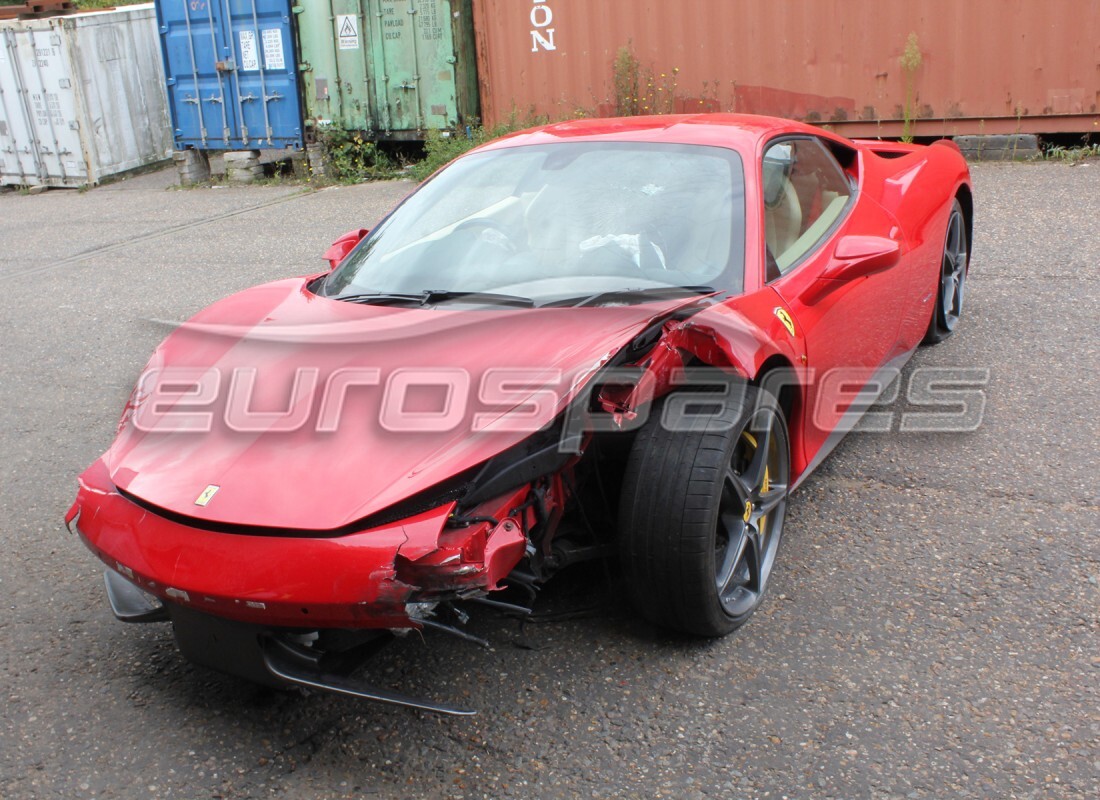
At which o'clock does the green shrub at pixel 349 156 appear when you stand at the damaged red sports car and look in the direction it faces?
The green shrub is roughly at 4 o'clock from the damaged red sports car.

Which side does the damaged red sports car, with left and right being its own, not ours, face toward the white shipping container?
right

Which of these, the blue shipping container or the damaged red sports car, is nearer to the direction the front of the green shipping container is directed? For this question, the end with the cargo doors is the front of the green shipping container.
the damaged red sports car

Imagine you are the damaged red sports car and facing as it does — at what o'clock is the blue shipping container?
The blue shipping container is roughly at 4 o'clock from the damaged red sports car.

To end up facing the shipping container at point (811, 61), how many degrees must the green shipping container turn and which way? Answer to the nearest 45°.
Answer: approximately 45° to its left

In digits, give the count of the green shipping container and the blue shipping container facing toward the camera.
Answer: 2

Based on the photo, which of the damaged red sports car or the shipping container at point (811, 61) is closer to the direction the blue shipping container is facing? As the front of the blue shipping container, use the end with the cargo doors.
the damaged red sports car

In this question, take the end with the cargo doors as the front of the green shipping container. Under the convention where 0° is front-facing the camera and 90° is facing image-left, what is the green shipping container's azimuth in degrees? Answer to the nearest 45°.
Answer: approximately 0°

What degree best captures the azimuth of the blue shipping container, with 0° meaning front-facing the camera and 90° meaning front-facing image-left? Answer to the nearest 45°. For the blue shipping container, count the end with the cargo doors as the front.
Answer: approximately 0°

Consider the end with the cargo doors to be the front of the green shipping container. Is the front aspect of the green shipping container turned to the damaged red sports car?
yes
